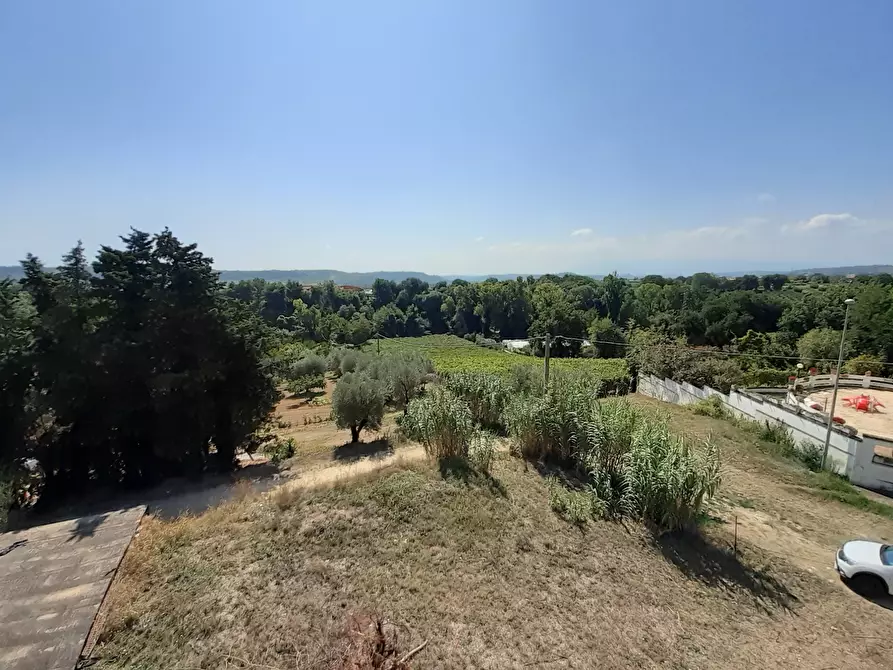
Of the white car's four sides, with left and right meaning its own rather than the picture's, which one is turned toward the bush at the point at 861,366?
right

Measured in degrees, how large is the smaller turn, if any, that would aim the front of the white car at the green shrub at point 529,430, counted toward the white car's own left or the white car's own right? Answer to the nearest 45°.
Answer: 0° — it already faces it

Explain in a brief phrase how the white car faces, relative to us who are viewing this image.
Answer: facing to the left of the viewer

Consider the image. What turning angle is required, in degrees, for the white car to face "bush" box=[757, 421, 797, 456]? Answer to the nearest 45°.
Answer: approximately 90° to its right

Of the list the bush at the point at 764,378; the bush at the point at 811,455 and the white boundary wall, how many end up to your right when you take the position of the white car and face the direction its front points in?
3

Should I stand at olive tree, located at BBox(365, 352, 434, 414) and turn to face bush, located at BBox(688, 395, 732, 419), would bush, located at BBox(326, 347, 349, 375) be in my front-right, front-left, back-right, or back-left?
back-left

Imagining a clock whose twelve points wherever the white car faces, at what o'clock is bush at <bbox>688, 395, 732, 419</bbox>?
The bush is roughly at 2 o'clock from the white car.

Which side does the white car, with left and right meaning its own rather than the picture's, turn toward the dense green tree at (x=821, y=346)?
right

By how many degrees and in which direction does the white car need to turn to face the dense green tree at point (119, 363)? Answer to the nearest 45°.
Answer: approximately 45° to its left

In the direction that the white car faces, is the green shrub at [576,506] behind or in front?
in front

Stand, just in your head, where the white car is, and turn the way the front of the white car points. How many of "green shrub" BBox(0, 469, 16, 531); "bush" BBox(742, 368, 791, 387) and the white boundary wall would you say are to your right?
2
